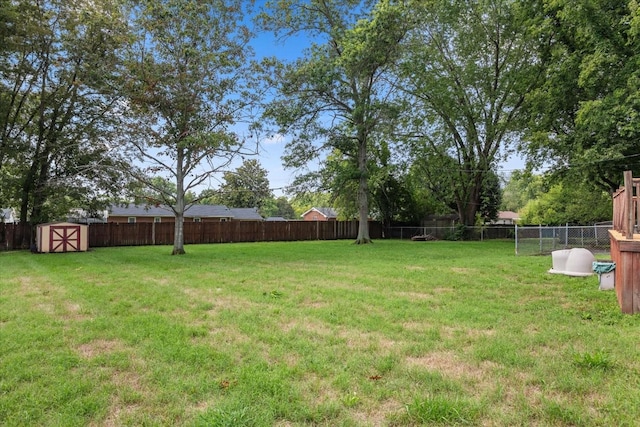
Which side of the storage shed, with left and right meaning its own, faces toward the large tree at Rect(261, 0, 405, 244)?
left

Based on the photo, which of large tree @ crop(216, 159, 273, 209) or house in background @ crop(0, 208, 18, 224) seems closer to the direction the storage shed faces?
the large tree

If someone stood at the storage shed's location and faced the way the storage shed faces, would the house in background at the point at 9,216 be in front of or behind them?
behind

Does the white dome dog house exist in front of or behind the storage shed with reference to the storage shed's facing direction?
in front

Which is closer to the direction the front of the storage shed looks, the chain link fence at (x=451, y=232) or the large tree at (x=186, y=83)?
the large tree

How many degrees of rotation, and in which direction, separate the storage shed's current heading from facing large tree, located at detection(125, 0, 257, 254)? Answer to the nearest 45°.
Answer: approximately 45° to its left

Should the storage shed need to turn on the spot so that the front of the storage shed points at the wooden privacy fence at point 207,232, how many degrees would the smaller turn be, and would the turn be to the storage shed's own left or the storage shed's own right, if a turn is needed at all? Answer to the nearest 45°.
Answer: approximately 135° to the storage shed's own left

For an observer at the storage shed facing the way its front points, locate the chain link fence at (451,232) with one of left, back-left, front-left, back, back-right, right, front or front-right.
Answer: left

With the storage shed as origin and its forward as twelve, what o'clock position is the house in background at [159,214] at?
The house in background is roughly at 7 o'clock from the storage shed.

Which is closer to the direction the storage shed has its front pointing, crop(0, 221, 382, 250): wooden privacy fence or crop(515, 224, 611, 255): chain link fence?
the chain link fence

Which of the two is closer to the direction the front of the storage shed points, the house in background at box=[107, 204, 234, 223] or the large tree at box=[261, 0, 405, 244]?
the large tree

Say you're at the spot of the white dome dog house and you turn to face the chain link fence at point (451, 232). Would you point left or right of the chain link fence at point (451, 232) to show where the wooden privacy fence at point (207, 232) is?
left

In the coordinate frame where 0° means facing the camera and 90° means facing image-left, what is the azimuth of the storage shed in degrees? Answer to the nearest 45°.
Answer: approximately 0°
